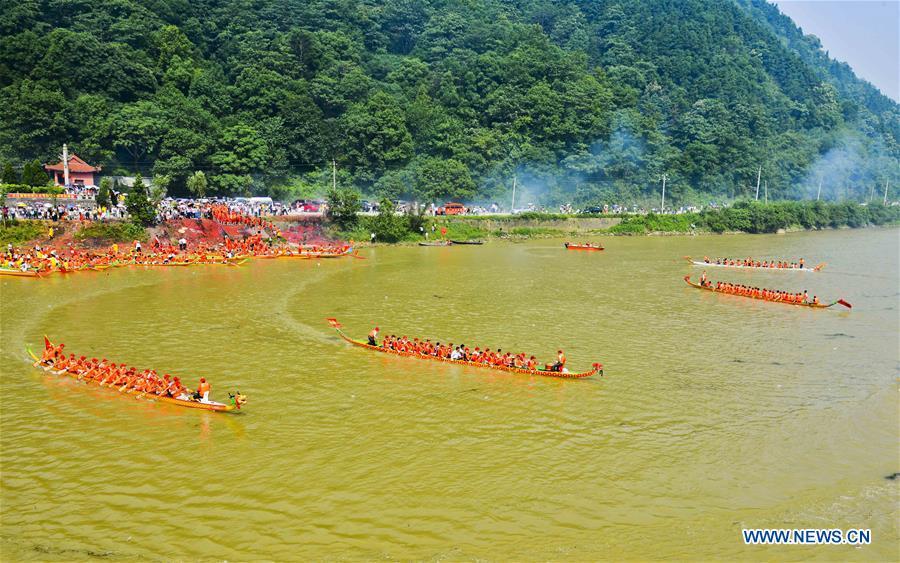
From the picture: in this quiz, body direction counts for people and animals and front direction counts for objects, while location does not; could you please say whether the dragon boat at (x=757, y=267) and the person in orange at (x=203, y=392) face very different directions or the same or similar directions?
very different directions

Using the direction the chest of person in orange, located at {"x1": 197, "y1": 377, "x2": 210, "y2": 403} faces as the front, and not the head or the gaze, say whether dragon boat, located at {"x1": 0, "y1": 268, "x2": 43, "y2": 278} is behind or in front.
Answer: in front

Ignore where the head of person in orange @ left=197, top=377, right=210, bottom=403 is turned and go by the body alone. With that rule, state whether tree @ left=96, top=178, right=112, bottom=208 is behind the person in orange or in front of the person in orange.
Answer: in front
